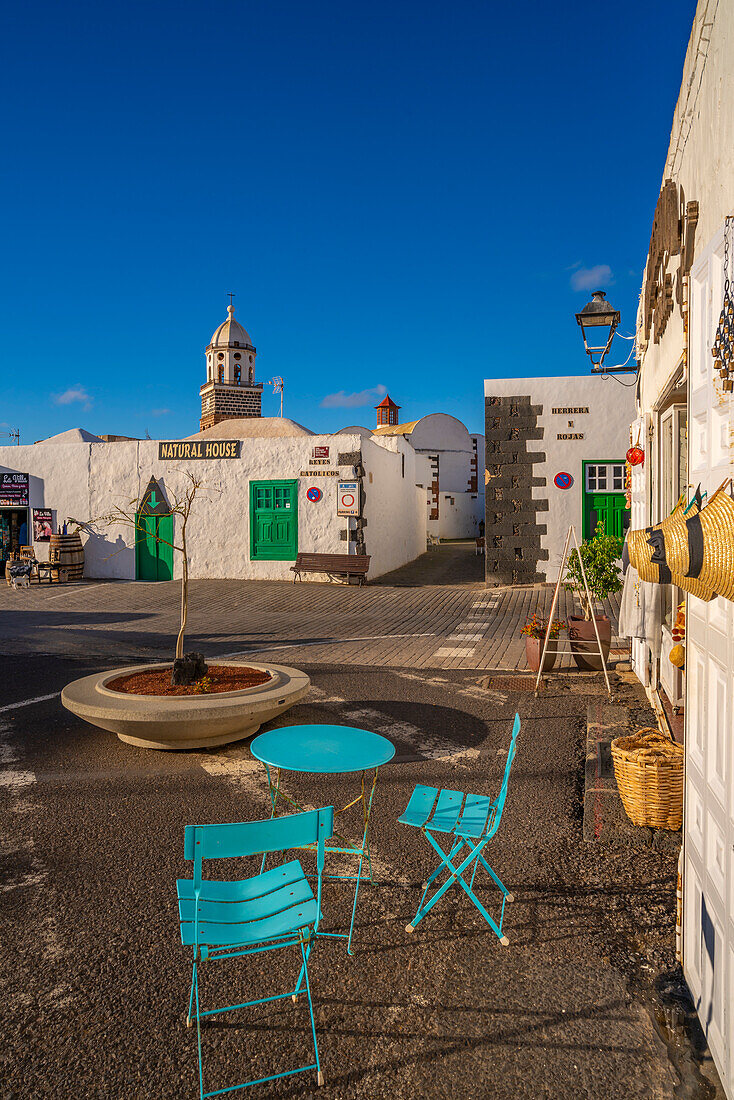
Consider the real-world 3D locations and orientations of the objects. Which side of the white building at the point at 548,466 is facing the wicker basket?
front

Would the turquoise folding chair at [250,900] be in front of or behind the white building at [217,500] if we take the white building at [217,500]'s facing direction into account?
in front

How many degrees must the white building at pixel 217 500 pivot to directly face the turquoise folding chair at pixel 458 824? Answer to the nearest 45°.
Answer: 0° — it already faces it

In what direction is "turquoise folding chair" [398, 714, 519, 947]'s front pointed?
to the viewer's left

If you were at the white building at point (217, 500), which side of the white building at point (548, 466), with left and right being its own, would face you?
right

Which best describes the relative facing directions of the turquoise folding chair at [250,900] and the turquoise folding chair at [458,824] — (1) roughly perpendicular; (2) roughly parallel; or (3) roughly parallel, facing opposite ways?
roughly perpendicular

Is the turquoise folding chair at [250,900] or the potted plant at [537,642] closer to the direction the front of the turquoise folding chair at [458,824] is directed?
the turquoise folding chair

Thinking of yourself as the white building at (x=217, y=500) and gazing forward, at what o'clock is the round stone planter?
The round stone planter is roughly at 12 o'clock from the white building.

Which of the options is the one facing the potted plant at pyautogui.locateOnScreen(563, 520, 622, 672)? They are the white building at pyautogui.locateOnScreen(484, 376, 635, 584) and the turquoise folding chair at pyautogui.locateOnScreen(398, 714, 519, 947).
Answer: the white building

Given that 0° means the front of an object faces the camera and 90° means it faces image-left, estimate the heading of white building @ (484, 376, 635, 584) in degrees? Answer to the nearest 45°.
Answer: approximately 0°

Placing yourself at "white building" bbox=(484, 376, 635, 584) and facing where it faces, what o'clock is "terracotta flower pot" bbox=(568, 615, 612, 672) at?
The terracotta flower pot is roughly at 12 o'clock from the white building.
